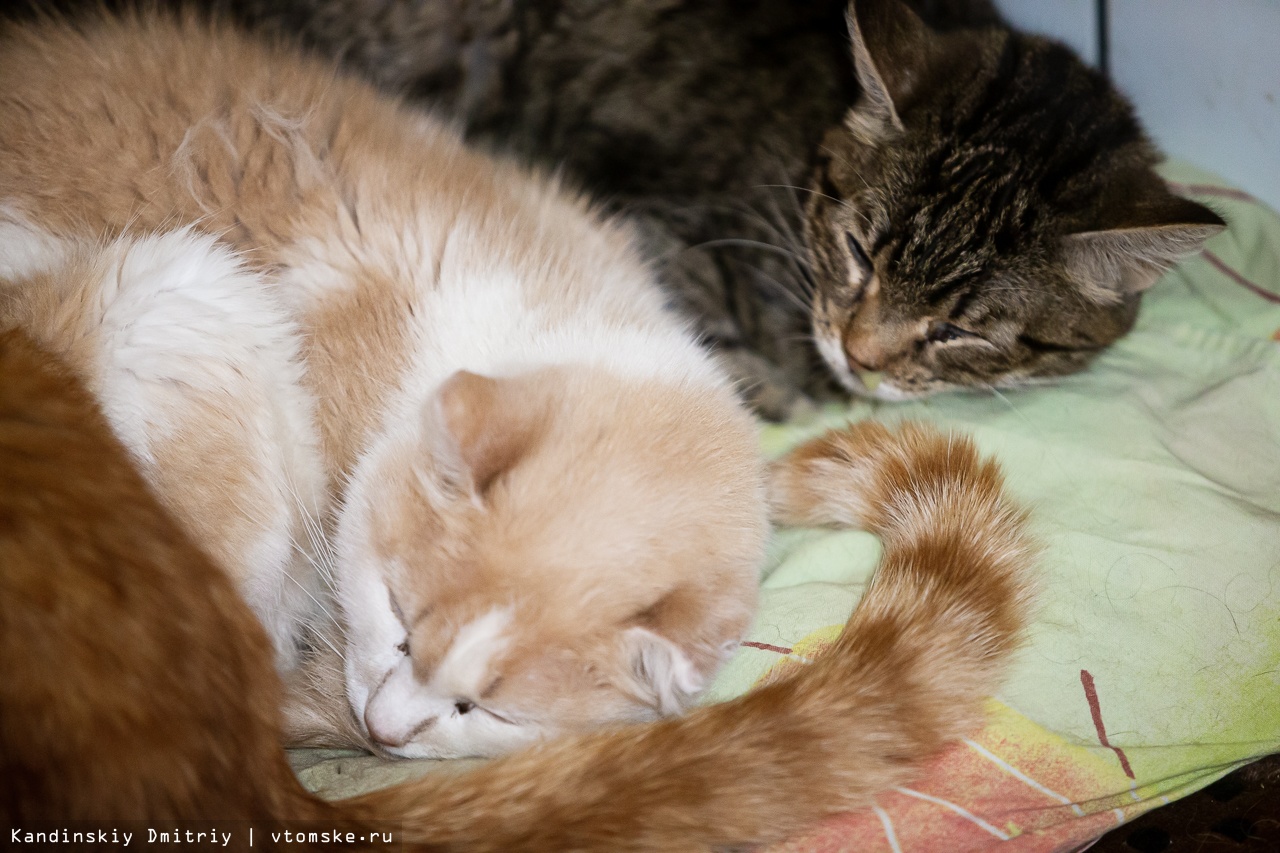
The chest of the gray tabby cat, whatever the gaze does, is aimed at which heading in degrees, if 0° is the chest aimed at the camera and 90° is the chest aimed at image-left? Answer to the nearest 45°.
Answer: approximately 315°

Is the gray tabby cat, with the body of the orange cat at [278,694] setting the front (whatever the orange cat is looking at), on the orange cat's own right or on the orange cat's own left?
on the orange cat's own right

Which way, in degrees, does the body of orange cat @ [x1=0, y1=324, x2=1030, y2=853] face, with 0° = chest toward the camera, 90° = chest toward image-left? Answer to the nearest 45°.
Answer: approximately 90°

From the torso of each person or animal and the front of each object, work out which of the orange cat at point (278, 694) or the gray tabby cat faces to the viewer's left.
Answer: the orange cat

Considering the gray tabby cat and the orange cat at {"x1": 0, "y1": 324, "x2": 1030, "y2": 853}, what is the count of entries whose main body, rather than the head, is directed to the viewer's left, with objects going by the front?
1
